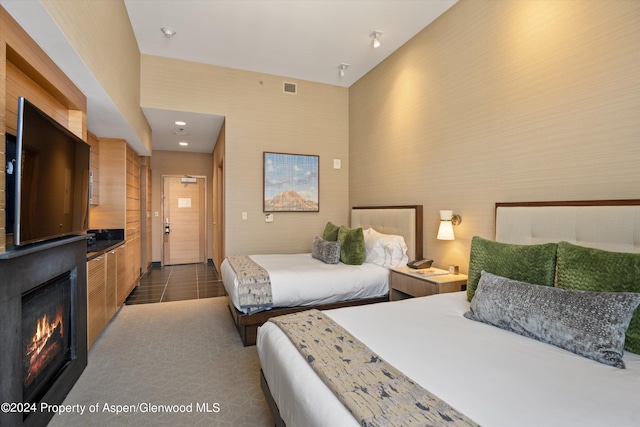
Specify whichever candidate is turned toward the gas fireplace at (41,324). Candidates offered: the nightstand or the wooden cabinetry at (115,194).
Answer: the nightstand

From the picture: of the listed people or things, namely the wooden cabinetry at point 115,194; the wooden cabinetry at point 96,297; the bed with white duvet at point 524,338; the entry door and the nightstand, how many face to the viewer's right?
2

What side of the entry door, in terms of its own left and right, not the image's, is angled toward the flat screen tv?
front

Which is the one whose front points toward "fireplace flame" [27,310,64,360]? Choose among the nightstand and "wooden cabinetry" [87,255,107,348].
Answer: the nightstand

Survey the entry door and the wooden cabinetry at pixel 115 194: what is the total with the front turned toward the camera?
1

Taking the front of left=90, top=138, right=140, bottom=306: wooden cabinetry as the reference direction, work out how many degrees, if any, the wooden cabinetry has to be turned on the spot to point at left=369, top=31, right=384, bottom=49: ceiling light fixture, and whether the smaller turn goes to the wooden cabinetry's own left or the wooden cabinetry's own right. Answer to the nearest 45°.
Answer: approximately 45° to the wooden cabinetry's own right

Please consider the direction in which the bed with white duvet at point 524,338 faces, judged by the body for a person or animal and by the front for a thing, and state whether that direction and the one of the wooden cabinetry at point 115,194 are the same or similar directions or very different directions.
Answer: very different directions

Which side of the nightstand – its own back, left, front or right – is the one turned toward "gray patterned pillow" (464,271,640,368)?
left

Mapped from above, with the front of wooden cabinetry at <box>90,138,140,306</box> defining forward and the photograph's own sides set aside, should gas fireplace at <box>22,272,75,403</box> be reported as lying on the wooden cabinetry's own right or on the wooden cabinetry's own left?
on the wooden cabinetry's own right

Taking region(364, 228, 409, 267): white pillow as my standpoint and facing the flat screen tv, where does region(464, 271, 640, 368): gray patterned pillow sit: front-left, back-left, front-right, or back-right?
front-left

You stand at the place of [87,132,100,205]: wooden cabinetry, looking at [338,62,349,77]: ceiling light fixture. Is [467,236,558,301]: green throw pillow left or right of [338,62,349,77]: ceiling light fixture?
right

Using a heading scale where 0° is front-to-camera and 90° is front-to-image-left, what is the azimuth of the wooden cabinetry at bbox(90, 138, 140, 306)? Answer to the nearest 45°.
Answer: approximately 270°

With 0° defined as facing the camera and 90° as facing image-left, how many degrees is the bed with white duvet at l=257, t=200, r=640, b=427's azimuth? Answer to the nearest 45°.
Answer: approximately 45°

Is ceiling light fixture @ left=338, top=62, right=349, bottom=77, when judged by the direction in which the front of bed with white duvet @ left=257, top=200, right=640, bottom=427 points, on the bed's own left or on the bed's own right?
on the bed's own right

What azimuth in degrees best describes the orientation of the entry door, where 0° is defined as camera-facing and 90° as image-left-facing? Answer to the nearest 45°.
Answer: approximately 0°

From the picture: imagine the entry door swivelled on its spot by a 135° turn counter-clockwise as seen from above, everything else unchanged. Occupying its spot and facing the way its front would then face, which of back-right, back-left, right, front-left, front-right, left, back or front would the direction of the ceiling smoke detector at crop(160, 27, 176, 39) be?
back-right

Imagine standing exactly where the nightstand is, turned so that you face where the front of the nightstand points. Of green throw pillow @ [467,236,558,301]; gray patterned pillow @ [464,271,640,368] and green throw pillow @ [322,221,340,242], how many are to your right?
1

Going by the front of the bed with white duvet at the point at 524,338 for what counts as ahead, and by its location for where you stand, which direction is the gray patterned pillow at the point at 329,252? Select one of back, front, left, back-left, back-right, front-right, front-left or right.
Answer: right

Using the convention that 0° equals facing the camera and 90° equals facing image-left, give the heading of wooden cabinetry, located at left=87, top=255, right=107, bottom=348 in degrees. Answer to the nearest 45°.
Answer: approximately 270°
